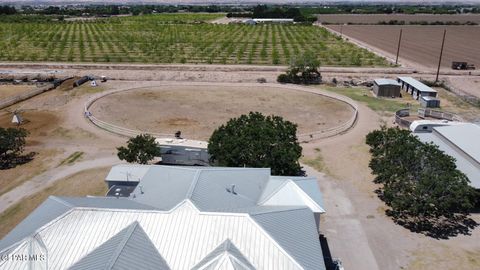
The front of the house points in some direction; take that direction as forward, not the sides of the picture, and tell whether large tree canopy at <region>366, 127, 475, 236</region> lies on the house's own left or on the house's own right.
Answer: on the house's own left

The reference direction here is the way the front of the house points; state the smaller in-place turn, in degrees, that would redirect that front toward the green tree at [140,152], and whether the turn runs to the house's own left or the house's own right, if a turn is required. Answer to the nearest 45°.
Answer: approximately 180°

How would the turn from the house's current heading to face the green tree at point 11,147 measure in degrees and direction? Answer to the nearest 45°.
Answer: approximately 135° to its right

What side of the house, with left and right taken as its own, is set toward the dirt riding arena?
back

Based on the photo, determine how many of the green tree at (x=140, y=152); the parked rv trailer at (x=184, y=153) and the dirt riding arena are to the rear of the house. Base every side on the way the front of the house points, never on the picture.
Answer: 3

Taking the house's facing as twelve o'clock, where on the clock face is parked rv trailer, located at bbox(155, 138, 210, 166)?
The parked rv trailer is roughly at 6 o'clock from the house.

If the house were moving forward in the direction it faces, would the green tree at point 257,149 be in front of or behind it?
behind
